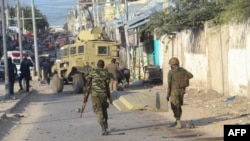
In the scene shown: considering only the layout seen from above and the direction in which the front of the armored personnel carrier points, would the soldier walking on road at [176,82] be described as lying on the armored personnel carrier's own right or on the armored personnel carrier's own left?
on the armored personnel carrier's own left

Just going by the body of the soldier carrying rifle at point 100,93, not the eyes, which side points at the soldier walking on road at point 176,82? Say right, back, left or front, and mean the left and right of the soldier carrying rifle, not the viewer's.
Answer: right

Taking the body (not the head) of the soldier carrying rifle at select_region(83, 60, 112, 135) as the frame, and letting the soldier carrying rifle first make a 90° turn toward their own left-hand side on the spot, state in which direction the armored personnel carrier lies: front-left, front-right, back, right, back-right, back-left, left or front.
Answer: right

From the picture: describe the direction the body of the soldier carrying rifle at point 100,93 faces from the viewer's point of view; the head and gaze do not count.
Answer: away from the camera

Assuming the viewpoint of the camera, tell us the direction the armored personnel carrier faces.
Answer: facing the viewer and to the left of the viewer
